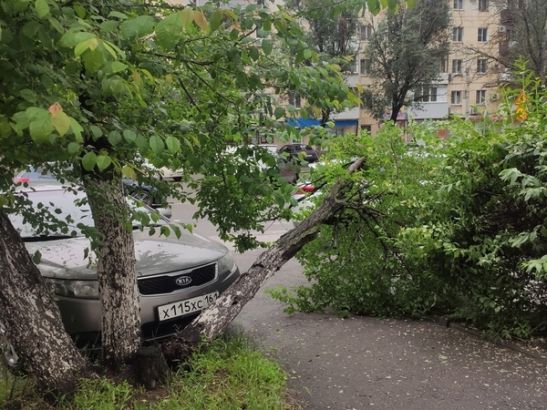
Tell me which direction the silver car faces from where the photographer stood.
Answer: facing the viewer and to the right of the viewer

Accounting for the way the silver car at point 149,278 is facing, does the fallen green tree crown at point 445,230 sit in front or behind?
in front
